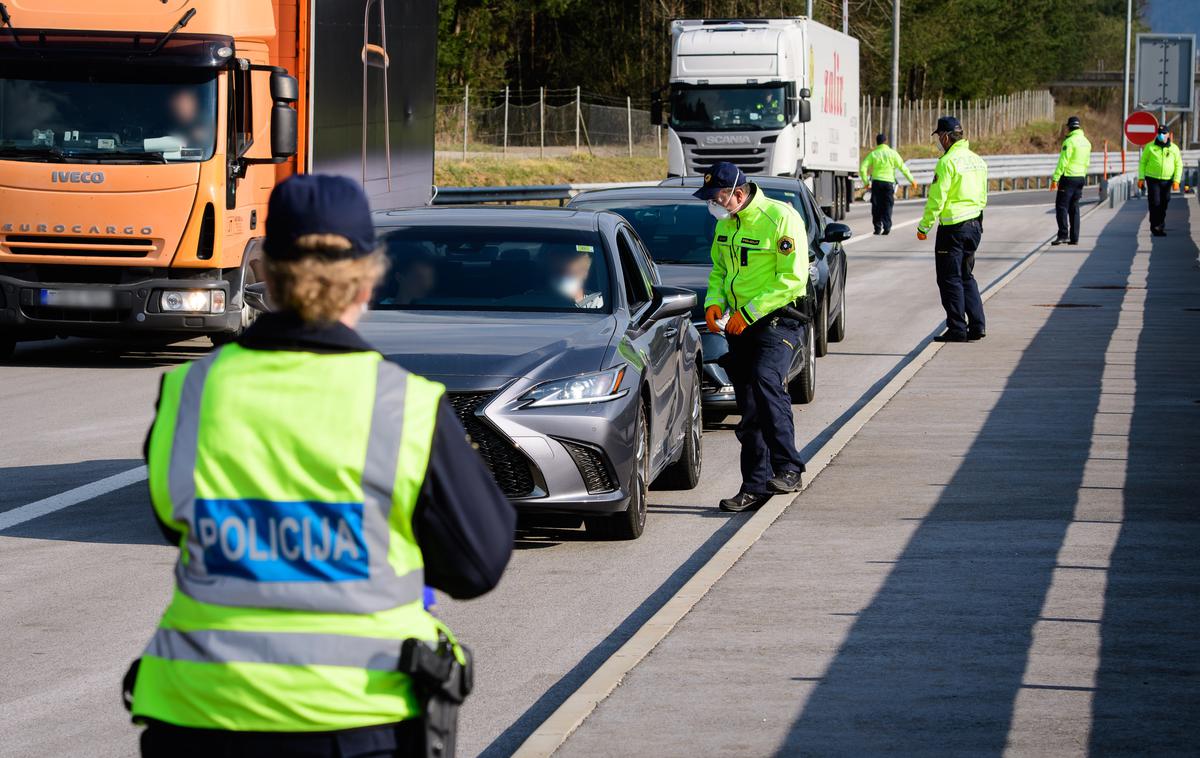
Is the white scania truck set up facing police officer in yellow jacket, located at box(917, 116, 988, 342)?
yes

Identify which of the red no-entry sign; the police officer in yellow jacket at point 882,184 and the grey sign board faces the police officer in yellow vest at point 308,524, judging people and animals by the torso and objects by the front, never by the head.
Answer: the red no-entry sign

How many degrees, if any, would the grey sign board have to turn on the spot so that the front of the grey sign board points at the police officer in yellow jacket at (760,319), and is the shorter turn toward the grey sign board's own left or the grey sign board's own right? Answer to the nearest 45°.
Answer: approximately 180°

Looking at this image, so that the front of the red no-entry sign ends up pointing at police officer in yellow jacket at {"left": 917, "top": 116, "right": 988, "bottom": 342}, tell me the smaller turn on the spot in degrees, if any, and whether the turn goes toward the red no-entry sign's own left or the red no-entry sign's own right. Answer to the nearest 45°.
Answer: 0° — it already faces them

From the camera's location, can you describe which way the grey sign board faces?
facing away from the viewer

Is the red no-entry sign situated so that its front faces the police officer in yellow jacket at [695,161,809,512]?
yes

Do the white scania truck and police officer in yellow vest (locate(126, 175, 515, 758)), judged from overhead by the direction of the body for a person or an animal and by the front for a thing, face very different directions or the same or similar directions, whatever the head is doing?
very different directions

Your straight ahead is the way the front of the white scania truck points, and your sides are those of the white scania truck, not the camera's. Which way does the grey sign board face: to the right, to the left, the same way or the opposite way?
the opposite way
